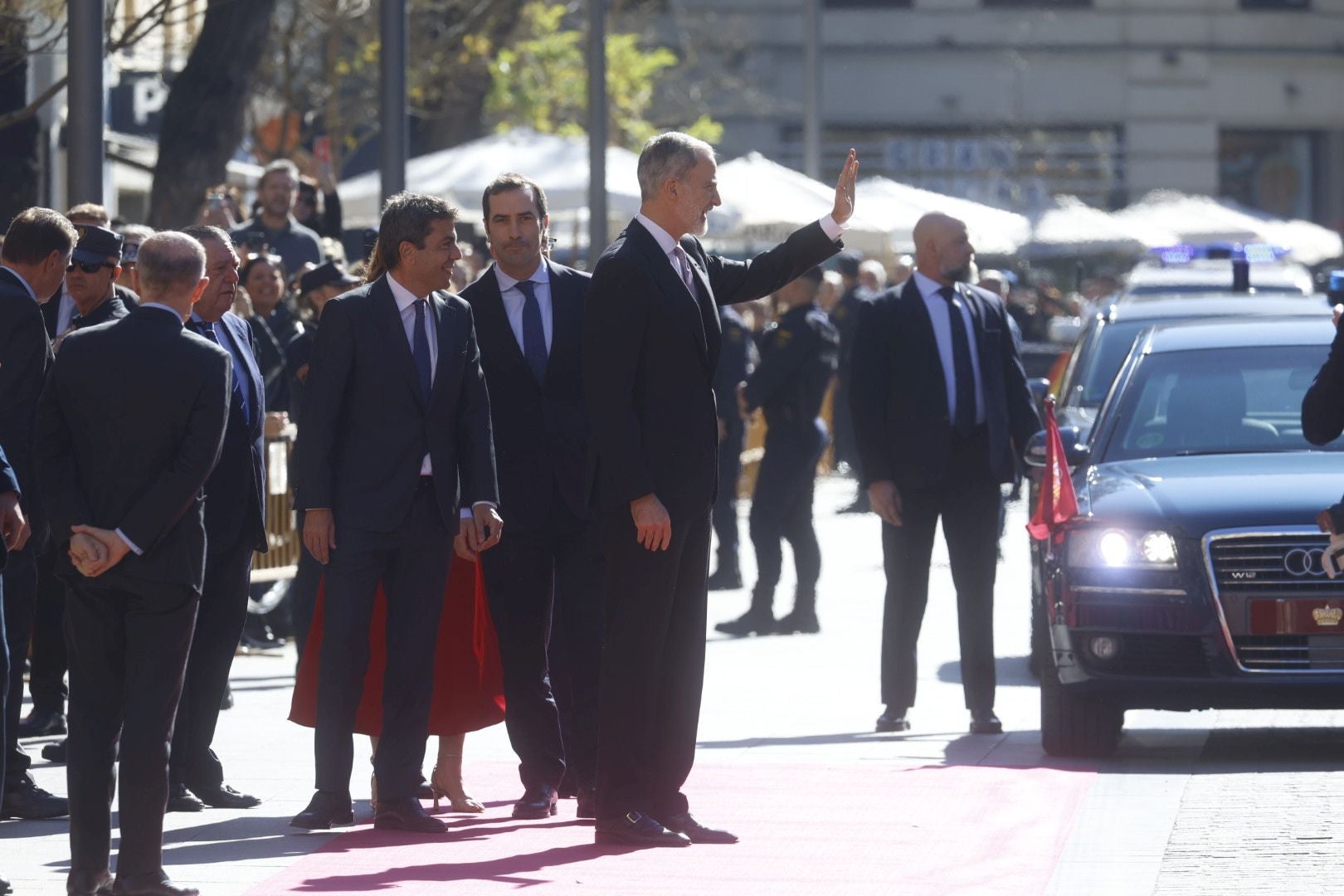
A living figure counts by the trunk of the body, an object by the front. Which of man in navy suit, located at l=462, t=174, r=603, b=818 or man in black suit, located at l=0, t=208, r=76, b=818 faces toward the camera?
the man in navy suit

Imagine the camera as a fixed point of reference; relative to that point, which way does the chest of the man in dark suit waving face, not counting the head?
to the viewer's right

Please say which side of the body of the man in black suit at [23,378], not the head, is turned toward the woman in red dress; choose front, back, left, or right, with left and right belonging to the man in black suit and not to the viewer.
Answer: front

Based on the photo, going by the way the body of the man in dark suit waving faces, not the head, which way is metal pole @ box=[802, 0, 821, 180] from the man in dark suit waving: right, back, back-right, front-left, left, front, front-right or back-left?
left

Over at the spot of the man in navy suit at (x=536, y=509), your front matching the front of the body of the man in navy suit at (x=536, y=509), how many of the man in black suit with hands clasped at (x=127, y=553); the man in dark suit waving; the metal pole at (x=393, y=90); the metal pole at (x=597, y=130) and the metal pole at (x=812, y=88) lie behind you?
3

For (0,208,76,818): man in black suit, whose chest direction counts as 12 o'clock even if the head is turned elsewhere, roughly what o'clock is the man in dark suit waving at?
The man in dark suit waving is roughly at 1 o'clock from the man in black suit.

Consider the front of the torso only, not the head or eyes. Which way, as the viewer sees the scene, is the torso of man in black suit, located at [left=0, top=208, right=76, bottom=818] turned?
to the viewer's right

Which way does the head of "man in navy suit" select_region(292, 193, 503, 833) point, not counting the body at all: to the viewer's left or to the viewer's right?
to the viewer's right

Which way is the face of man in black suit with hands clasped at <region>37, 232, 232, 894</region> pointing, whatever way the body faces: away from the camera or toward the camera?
away from the camera

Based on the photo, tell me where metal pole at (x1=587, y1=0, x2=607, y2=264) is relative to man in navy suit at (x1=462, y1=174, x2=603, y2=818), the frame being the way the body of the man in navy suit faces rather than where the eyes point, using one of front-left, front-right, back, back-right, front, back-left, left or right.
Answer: back

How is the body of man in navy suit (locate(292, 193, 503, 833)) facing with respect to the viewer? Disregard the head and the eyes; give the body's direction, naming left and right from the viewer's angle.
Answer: facing the viewer and to the right of the viewer

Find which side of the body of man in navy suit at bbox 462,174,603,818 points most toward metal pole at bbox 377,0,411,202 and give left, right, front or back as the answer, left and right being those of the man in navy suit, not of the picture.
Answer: back

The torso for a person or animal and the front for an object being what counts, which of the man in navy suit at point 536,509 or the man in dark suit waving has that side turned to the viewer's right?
the man in dark suit waving

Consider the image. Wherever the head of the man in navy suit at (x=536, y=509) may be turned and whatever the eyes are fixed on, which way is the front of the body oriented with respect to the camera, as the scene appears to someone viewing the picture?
toward the camera

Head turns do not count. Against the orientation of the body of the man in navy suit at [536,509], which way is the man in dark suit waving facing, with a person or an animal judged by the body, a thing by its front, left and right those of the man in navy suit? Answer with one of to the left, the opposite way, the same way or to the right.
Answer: to the left

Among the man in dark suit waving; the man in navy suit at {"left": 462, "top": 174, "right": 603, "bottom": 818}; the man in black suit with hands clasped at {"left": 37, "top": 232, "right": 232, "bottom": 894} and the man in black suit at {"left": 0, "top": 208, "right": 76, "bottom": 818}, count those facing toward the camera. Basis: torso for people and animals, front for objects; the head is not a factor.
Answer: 1

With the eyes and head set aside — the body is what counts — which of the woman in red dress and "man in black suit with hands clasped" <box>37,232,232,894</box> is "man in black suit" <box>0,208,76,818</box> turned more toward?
the woman in red dress
